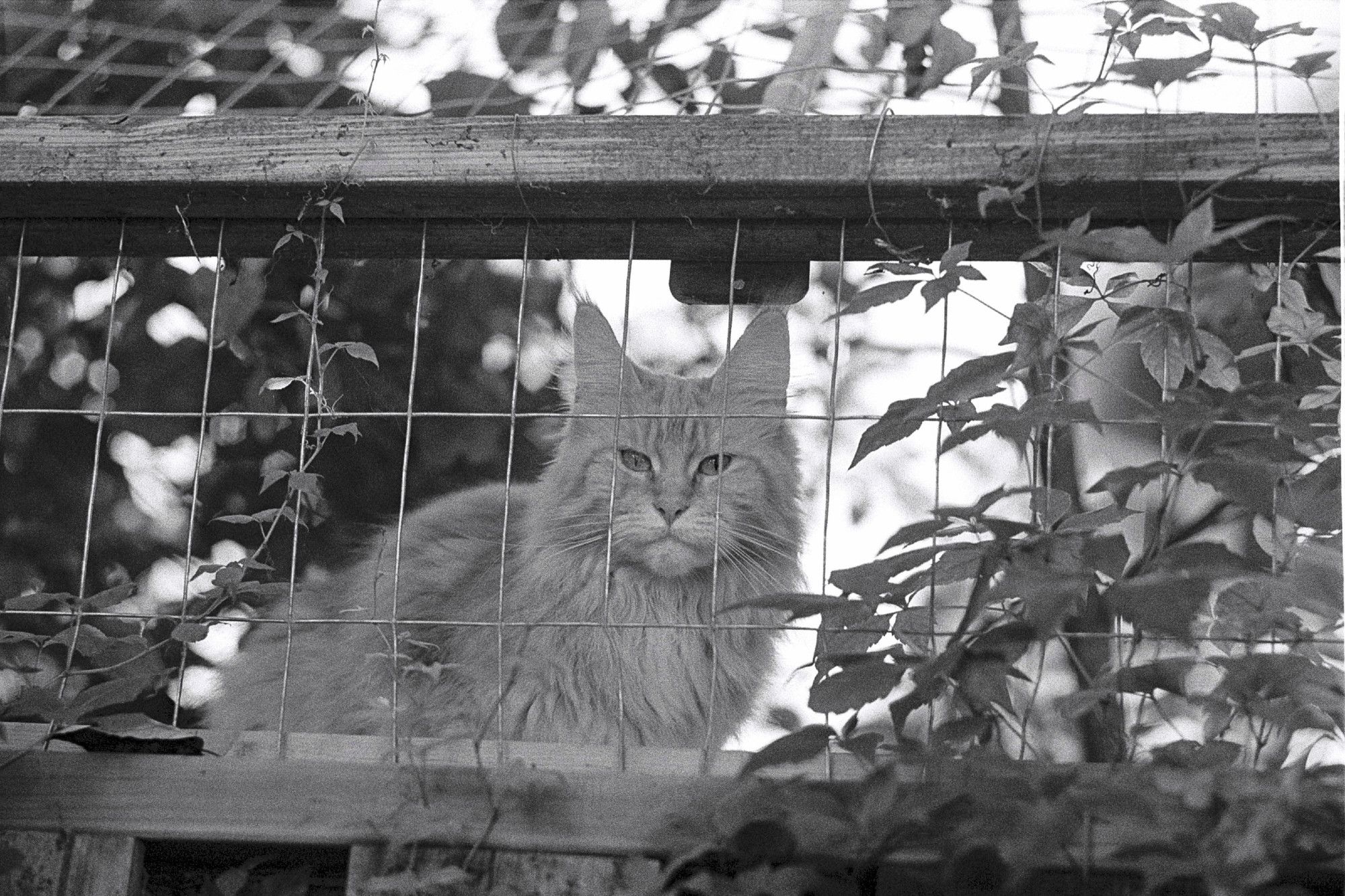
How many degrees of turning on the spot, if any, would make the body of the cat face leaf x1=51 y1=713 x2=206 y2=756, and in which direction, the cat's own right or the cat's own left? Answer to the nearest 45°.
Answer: approximately 90° to the cat's own right

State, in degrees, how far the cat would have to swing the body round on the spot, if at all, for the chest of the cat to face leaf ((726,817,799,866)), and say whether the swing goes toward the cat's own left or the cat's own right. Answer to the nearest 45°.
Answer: approximately 45° to the cat's own right

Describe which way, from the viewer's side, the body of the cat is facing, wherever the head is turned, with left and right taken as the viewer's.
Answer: facing the viewer and to the right of the viewer

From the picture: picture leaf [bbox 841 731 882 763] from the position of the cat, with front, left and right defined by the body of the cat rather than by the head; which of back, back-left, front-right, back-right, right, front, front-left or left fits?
front-right

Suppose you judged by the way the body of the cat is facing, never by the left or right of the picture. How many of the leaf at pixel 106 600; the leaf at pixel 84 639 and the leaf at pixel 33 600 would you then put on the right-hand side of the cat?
3

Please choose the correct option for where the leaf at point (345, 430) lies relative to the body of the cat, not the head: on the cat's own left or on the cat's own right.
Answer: on the cat's own right
